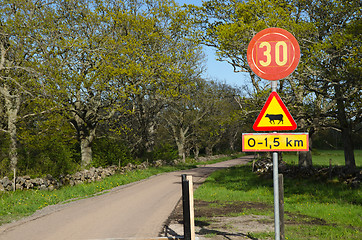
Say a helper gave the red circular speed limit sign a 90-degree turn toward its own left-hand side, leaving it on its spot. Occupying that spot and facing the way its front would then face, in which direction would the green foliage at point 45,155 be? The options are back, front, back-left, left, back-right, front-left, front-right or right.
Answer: back-left

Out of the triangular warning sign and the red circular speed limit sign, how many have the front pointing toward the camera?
2

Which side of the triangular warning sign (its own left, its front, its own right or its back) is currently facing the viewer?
front

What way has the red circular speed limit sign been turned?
toward the camera

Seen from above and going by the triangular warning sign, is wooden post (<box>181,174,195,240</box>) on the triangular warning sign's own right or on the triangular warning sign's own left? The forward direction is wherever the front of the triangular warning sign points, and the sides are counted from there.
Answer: on the triangular warning sign's own right

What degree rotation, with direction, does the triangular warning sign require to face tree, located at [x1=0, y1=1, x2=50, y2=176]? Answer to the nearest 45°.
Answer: approximately 135° to its right

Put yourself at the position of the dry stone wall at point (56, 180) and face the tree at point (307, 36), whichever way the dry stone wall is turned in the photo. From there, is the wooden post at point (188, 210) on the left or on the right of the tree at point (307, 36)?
right

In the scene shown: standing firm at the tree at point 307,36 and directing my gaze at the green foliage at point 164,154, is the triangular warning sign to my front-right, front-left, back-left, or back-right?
back-left

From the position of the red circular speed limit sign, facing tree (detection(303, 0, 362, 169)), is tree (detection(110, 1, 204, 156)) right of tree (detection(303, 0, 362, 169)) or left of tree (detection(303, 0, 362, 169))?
left

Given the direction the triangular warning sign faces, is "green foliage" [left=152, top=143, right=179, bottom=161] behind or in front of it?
behind

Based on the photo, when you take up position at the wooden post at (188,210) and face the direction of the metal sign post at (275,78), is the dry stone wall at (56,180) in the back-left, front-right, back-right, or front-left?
back-left

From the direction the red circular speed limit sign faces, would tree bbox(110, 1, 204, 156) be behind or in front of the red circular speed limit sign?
behind

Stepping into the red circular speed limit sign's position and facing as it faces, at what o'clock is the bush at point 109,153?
The bush is roughly at 5 o'clock from the red circular speed limit sign.

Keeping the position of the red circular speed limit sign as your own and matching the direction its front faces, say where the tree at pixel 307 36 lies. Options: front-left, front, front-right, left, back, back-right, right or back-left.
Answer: back
